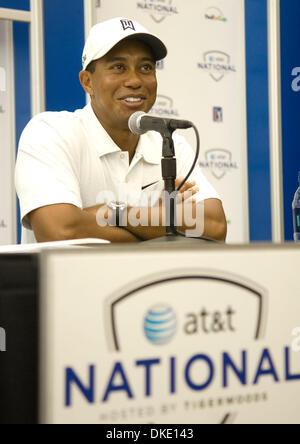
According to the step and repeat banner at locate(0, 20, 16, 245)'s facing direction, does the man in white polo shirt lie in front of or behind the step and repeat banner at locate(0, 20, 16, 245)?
in front

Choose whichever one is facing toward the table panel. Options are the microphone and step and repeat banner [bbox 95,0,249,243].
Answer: the step and repeat banner

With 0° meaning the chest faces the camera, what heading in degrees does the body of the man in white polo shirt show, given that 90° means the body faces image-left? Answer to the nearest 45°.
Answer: approximately 315°

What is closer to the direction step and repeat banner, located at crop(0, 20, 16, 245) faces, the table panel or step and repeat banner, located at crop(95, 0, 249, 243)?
the table panel

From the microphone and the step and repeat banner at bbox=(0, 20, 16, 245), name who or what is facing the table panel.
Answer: the step and repeat banner

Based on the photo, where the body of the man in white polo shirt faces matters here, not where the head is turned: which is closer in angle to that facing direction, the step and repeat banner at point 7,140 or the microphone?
the microphone

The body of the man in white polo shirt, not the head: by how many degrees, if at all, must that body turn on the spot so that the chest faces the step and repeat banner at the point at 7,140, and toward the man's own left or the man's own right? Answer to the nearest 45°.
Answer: approximately 180°

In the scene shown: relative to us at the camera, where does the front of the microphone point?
facing to the left of the viewer

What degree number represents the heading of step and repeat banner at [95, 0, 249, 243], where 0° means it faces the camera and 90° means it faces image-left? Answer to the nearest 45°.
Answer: approximately 0°

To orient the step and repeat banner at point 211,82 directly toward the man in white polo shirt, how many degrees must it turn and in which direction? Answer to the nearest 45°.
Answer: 0° — it already faces them
